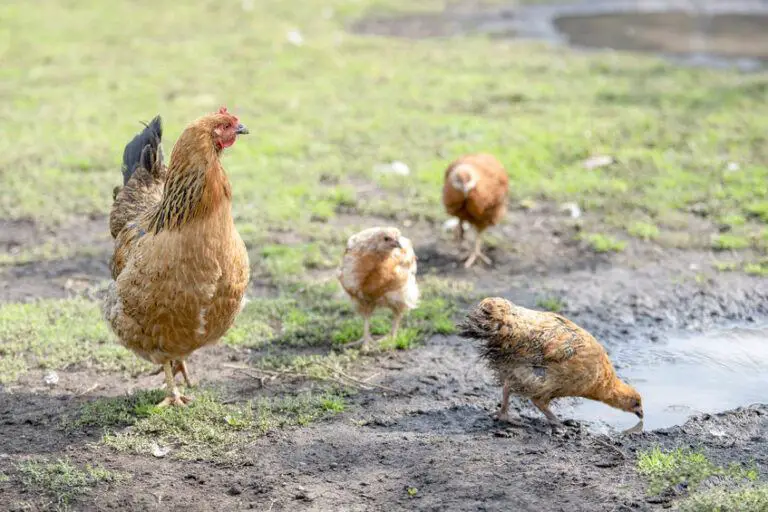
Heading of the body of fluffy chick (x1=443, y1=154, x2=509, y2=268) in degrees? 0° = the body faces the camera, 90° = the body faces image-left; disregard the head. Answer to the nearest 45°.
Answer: approximately 45°

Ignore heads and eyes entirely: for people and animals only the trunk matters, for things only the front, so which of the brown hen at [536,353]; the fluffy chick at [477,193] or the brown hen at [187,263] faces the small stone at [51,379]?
the fluffy chick

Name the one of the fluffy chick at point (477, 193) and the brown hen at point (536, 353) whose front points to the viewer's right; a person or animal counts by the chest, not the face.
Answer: the brown hen

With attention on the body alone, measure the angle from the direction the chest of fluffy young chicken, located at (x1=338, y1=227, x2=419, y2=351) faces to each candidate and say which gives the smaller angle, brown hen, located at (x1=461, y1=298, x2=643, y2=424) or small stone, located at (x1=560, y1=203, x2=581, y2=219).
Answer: the brown hen

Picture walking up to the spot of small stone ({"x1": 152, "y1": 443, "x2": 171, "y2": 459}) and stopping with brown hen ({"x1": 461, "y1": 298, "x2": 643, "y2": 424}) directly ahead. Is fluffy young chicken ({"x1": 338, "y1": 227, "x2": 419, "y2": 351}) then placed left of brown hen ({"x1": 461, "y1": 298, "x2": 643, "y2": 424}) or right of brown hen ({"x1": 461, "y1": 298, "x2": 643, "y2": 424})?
left

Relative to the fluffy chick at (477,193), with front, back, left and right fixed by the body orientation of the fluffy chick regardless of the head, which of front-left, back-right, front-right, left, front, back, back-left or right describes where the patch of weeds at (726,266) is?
back-left

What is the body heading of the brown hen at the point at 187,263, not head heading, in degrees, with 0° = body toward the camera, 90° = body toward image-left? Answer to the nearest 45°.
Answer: approximately 315°

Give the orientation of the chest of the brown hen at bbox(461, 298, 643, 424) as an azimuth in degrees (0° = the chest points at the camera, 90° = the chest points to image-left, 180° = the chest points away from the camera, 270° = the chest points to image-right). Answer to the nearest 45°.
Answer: approximately 270°
